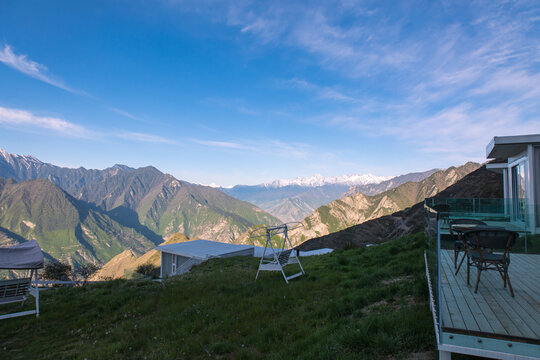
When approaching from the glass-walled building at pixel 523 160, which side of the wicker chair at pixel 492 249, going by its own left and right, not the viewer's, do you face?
front

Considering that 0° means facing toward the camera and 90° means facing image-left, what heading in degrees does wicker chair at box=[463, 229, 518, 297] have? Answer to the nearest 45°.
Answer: approximately 180°

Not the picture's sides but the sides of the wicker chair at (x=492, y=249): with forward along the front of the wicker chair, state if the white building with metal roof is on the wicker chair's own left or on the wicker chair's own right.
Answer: on the wicker chair's own left

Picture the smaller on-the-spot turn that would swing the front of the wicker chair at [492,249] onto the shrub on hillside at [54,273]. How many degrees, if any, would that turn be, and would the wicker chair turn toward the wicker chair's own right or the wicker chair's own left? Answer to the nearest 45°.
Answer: approximately 90° to the wicker chair's own left
